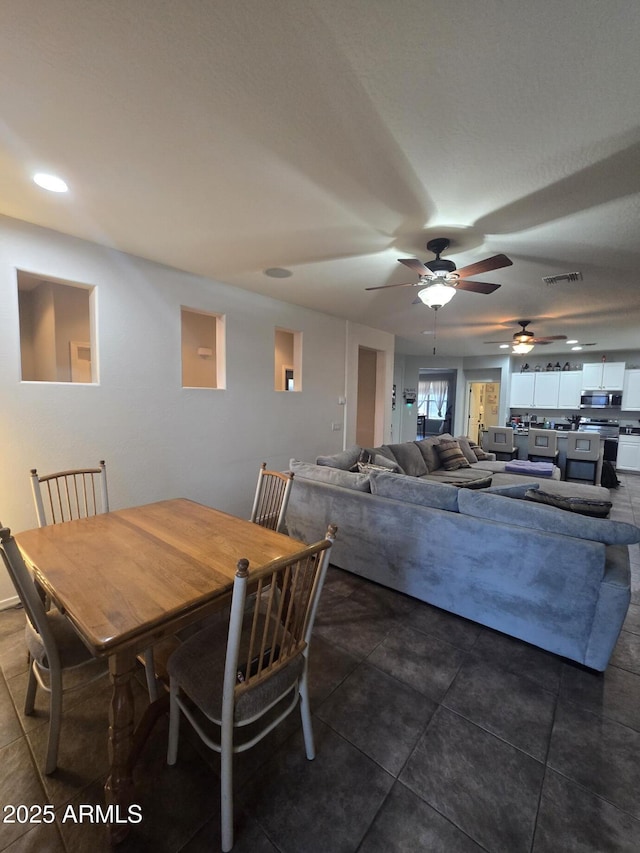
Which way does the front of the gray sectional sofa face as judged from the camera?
facing away from the viewer and to the right of the viewer

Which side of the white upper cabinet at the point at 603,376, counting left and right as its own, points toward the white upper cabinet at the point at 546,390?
right

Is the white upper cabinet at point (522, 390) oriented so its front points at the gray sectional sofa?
yes

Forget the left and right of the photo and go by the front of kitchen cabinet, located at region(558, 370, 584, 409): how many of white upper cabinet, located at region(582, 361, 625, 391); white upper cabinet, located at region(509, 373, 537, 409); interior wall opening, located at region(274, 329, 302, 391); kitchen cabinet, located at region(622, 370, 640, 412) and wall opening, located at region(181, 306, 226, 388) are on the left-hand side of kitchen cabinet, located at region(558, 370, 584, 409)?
2

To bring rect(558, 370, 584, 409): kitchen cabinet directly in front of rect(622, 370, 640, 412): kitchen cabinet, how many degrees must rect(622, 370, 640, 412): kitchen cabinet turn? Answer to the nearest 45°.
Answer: approximately 90° to its right

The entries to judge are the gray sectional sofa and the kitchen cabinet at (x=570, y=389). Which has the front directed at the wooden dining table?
the kitchen cabinet

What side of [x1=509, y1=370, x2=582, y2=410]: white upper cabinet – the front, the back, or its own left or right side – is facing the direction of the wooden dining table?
front

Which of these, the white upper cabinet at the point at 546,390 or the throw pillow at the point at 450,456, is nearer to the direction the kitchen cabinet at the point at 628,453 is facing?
the throw pillow

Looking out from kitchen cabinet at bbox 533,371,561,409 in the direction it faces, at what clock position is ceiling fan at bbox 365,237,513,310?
The ceiling fan is roughly at 12 o'clock from the kitchen cabinet.

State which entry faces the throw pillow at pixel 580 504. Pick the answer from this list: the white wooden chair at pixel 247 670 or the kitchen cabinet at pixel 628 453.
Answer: the kitchen cabinet

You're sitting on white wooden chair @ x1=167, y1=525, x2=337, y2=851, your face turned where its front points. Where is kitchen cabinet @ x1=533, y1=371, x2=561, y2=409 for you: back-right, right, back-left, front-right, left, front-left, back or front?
right

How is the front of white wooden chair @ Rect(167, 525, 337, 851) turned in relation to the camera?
facing away from the viewer and to the left of the viewer

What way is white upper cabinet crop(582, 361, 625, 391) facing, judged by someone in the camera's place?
facing the viewer

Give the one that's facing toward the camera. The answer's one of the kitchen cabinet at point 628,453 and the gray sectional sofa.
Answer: the kitchen cabinet

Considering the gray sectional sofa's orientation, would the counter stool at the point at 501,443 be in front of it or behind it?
in front

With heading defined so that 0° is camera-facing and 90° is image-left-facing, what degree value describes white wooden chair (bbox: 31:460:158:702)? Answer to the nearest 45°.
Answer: approximately 315°

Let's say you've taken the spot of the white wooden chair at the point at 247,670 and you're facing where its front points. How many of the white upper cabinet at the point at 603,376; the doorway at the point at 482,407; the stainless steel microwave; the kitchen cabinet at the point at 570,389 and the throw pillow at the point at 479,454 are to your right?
5

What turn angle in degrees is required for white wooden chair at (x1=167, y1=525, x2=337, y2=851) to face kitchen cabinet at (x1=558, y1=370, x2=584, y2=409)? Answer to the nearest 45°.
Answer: approximately 90° to its right

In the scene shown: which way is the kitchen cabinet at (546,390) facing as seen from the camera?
toward the camera

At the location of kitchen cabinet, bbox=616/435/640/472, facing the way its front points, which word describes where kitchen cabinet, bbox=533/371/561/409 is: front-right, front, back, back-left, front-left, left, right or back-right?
right

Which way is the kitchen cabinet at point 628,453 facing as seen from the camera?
toward the camera

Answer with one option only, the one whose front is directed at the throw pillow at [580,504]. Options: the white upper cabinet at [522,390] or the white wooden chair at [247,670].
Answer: the white upper cabinet

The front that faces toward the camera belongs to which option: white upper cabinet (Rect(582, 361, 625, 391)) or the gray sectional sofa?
the white upper cabinet
